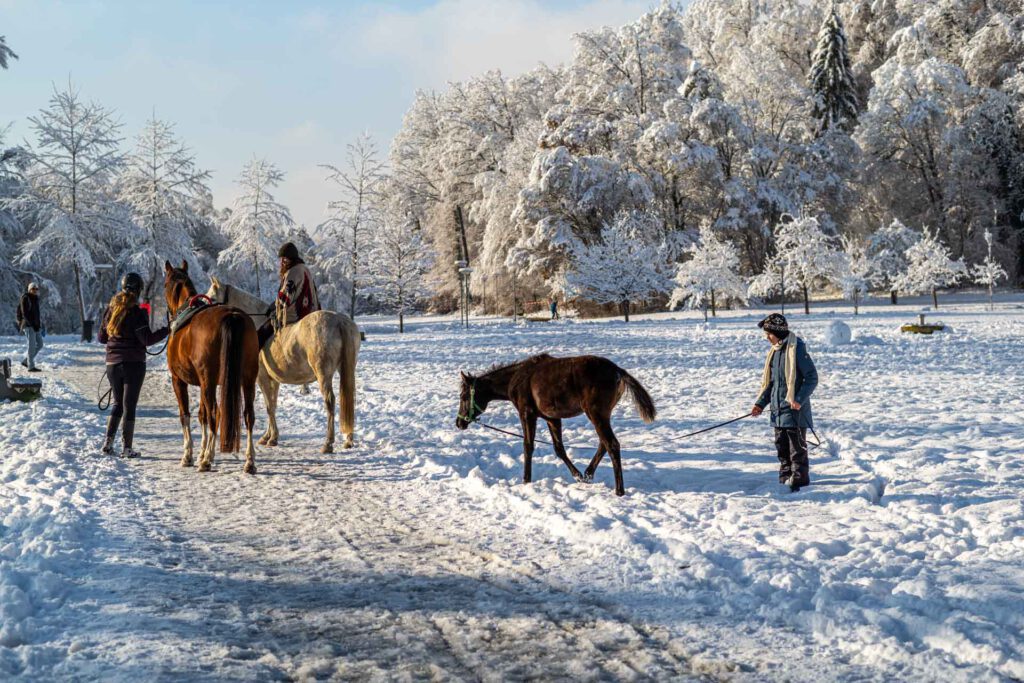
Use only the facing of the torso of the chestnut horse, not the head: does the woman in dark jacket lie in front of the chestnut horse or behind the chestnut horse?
in front

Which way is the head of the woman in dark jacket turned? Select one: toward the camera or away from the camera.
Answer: away from the camera

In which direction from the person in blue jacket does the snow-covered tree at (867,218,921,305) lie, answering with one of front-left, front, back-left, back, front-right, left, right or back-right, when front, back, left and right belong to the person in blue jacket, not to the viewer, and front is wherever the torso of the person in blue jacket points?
back-right

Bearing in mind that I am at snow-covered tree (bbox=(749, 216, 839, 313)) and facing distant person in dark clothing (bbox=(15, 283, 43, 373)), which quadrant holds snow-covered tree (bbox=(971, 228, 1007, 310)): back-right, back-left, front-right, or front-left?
back-left

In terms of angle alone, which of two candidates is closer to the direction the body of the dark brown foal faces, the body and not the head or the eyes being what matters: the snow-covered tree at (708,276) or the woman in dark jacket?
the woman in dark jacket

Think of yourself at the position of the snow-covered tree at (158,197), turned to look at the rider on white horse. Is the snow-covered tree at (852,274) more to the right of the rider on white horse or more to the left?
left

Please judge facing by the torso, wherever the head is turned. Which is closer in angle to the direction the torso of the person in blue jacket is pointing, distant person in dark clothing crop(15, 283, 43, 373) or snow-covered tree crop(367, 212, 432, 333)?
the distant person in dark clothing

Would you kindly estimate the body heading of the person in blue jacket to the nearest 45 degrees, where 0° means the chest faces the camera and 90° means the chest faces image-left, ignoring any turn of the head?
approximately 45°

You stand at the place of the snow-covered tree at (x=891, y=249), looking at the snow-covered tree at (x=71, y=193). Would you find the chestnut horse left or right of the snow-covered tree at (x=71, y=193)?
left

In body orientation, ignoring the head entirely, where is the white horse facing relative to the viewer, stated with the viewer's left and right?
facing away from the viewer and to the left of the viewer

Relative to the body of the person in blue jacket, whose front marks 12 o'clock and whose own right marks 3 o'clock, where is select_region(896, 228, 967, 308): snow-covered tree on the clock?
The snow-covered tree is roughly at 5 o'clock from the person in blue jacket.

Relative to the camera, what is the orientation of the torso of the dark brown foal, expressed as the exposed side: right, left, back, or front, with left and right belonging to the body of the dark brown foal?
left

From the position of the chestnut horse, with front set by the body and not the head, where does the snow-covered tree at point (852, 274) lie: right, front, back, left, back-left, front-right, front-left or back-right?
right

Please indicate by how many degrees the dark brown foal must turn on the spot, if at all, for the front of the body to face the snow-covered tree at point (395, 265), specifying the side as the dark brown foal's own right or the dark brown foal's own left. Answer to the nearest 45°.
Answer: approximately 90° to the dark brown foal's own right

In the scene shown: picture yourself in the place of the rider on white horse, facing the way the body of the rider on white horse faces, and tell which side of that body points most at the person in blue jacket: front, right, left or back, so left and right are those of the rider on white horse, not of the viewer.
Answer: back
